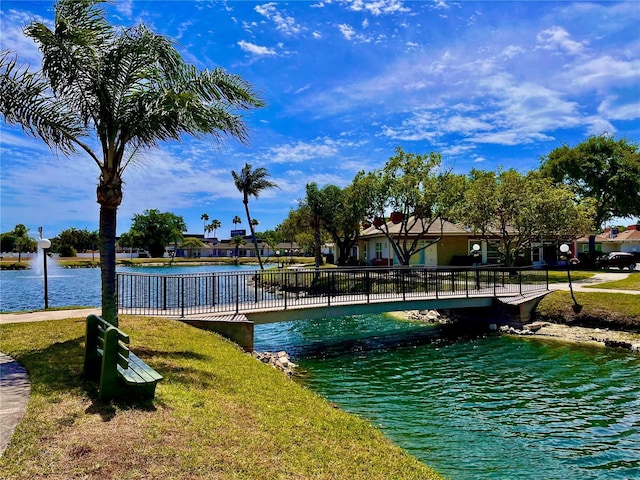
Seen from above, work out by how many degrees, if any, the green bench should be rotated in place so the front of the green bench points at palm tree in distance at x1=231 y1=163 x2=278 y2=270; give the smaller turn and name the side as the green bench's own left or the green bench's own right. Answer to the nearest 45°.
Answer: approximately 45° to the green bench's own left

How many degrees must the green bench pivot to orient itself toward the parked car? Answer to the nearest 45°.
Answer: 0° — it already faces it

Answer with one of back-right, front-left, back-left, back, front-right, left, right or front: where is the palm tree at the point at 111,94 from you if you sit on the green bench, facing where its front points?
front-left

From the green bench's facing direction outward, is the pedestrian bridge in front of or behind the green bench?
in front

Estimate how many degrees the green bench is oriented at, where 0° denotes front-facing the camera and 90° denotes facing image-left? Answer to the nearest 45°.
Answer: approximately 225°

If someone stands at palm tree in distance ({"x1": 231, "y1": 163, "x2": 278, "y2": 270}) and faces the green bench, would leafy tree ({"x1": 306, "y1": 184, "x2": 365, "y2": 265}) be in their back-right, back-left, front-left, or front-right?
back-left
